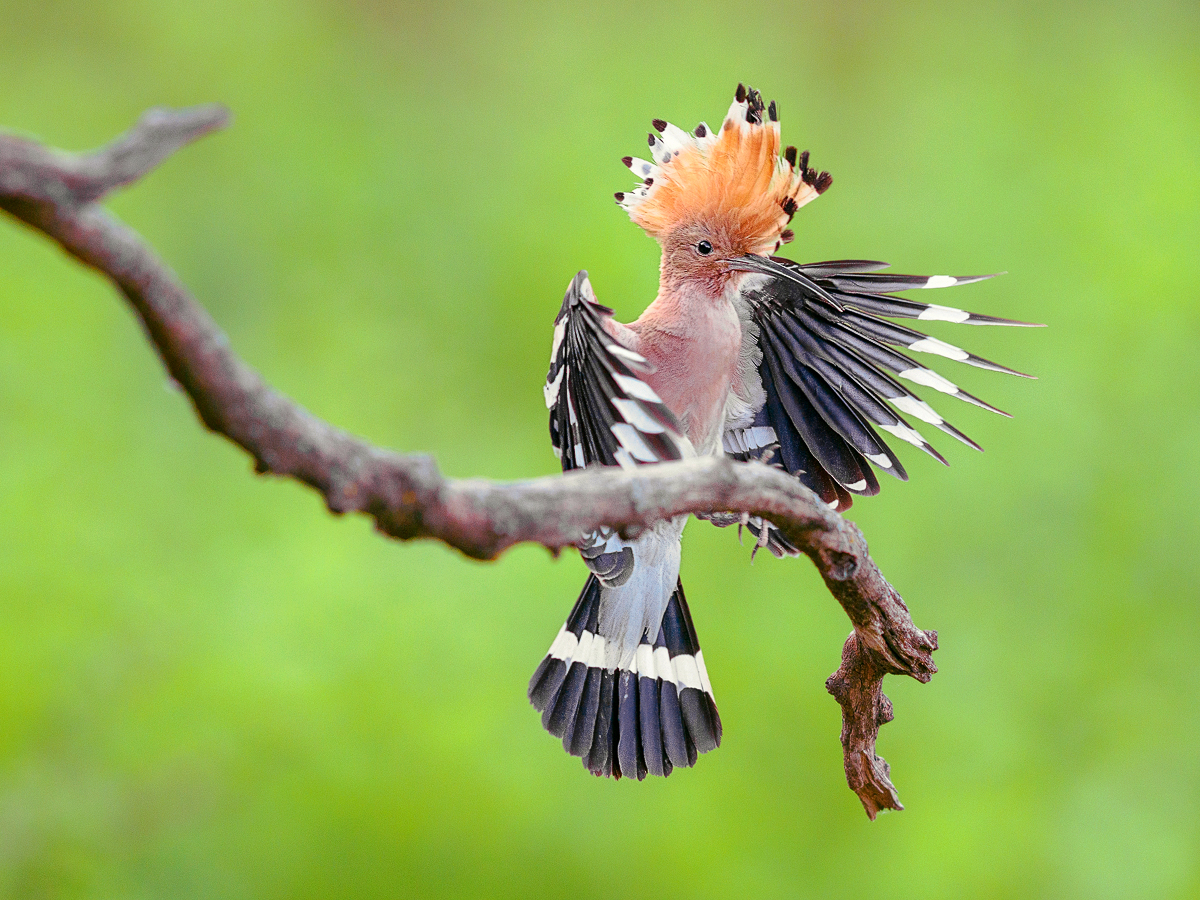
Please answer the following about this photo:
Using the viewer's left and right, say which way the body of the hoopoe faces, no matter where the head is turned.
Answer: facing the viewer and to the right of the viewer
